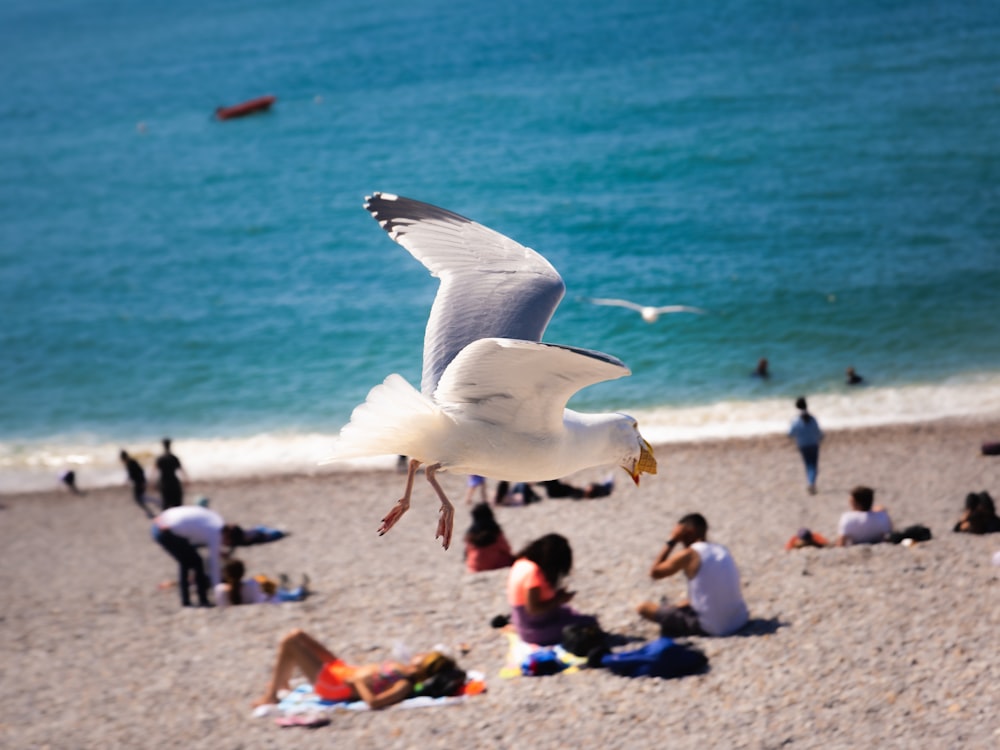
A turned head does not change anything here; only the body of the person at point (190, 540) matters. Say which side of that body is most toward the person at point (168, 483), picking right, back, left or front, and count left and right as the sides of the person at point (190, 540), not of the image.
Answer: left

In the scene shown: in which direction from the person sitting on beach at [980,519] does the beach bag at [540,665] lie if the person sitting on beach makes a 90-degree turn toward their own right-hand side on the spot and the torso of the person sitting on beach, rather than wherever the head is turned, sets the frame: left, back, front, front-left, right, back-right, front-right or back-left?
back-right

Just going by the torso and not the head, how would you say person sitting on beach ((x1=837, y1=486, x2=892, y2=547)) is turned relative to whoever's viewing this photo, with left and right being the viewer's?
facing away from the viewer

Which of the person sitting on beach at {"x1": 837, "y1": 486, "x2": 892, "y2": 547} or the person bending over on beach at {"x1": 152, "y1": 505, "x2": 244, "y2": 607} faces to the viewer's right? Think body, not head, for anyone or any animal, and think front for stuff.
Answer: the person bending over on beach

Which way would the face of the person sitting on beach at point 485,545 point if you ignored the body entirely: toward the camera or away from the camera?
away from the camera

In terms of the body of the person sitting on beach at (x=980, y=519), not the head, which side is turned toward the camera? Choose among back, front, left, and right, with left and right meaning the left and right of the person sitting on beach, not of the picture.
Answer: back

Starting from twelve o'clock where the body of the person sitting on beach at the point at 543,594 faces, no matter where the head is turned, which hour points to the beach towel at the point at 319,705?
The beach towel is roughly at 7 o'clock from the person sitting on beach.

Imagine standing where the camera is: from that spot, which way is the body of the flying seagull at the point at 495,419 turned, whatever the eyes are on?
to the viewer's right

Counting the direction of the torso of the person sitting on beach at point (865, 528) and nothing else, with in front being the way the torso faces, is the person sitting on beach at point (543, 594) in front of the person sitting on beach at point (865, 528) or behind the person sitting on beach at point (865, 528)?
behind

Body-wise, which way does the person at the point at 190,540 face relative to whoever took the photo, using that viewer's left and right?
facing to the right of the viewer
